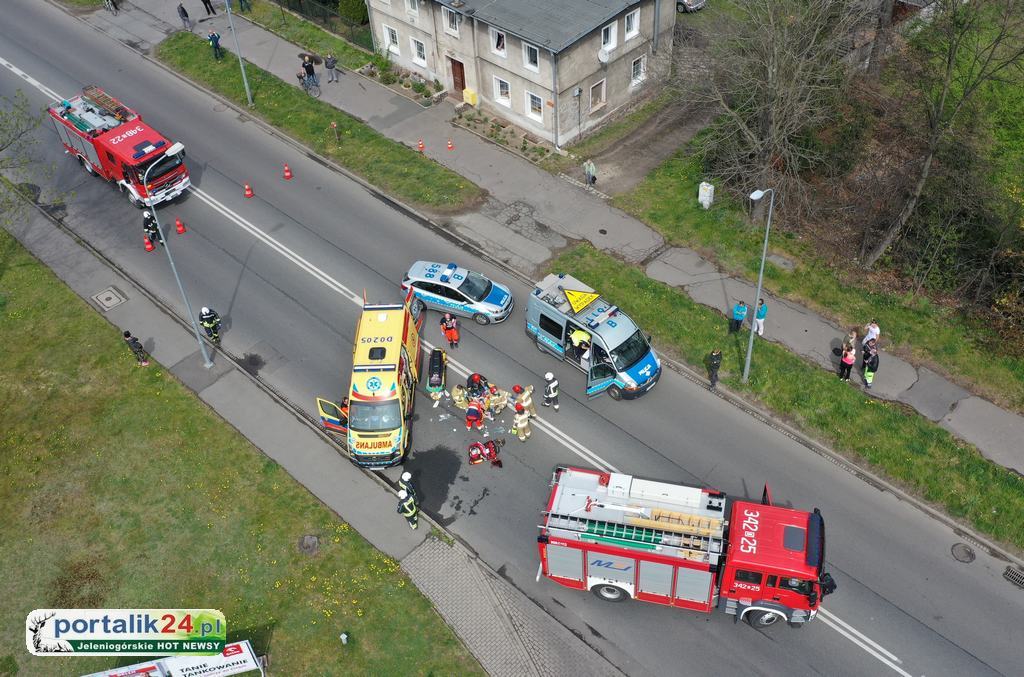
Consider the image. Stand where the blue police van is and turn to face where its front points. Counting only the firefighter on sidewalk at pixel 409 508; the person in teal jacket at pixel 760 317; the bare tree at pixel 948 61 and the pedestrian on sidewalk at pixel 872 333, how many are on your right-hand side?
1

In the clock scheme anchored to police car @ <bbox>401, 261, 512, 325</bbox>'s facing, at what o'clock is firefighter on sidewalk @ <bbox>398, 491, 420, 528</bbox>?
The firefighter on sidewalk is roughly at 2 o'clock from the police car.

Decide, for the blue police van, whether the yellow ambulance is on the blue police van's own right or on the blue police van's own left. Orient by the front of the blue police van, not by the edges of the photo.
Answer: on the blue police van's own right

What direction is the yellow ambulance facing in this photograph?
toward the camera

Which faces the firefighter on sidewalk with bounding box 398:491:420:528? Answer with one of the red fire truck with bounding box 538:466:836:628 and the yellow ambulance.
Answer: the yellow ambulance

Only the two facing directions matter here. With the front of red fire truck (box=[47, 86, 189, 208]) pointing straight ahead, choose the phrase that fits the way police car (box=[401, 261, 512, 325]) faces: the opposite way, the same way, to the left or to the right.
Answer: the same way

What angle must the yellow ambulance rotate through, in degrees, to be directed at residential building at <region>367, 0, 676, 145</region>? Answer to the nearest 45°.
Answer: approximately 135° to its left

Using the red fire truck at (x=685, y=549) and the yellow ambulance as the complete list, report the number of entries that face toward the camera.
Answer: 1

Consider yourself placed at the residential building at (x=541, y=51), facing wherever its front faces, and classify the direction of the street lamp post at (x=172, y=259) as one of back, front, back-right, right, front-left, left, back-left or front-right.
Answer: front

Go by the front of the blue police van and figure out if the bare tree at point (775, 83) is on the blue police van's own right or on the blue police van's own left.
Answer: on the blue police van's own left

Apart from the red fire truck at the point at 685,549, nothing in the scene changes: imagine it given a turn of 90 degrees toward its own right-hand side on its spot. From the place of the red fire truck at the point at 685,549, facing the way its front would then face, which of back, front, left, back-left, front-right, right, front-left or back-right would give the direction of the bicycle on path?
back-right

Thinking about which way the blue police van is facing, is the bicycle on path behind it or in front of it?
behind

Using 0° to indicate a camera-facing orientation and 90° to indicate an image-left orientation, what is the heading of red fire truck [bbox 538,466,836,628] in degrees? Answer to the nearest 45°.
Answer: approximately 270°

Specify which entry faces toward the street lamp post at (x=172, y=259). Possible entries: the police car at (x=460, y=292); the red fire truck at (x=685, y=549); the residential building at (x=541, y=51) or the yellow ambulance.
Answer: the residential building

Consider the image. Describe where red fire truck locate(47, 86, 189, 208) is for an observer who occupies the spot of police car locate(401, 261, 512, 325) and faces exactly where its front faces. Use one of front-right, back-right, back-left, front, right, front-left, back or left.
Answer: back

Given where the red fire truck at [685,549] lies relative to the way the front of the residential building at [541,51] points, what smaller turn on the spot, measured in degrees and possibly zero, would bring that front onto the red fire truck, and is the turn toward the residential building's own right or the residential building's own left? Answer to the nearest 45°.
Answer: approximately 45° to the residential building's own left

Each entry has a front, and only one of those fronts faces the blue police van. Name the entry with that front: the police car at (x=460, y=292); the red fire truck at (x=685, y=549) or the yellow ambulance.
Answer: the police car

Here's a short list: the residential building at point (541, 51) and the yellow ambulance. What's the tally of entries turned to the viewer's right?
0

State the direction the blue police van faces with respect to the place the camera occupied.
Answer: facing the viewer and to the right of the viewer

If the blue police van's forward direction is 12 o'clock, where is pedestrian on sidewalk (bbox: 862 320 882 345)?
The pedestrian on sidewalk is roughly at 10 o'clock from the blue police van.

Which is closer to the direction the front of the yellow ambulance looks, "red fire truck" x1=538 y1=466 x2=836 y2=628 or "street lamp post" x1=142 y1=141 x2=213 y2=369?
the red fire truck

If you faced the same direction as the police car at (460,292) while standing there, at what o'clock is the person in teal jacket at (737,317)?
The person in teal jacket is roughly at 11 o'clock from the police car.

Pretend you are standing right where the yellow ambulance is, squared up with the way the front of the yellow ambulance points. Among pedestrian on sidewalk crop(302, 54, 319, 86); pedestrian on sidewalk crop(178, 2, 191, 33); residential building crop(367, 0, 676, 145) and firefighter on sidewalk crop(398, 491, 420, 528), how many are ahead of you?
1

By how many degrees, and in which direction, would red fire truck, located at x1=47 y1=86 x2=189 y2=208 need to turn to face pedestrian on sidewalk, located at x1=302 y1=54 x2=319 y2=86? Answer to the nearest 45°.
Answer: approximately 90° to its left

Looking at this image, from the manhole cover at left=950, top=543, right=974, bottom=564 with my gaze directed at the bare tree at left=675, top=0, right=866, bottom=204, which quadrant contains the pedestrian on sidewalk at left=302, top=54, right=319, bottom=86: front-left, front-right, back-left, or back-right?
front-left
